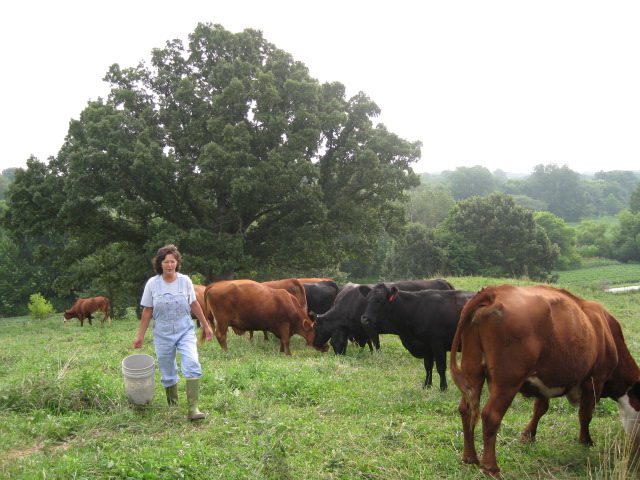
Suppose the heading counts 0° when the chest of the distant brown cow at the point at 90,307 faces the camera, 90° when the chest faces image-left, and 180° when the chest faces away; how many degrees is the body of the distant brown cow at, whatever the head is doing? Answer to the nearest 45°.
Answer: approximately 90°

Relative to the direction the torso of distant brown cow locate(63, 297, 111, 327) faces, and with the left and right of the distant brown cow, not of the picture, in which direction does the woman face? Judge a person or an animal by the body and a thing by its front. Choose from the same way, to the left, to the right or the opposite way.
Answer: to the left

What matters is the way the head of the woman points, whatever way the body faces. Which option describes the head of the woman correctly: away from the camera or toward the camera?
toward the camera

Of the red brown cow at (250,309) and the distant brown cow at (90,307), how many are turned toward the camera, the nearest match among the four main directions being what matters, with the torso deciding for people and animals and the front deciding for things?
0

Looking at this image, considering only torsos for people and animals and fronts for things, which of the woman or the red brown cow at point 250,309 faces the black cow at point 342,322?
the red brown cow

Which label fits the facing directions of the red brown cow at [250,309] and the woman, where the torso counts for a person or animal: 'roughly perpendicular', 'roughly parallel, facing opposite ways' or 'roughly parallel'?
roughly perpendicular

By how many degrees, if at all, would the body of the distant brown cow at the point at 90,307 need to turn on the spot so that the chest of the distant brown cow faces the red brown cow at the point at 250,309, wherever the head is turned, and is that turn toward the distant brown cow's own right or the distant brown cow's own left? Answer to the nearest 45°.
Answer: approximately 90° to the distant brown cow's own left

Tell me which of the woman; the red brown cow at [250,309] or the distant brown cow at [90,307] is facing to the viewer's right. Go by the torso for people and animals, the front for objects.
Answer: the red brown cow

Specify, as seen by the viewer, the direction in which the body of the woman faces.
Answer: toward the camera

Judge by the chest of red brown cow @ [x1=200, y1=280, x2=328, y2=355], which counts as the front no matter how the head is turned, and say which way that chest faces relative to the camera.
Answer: to the viewer's right

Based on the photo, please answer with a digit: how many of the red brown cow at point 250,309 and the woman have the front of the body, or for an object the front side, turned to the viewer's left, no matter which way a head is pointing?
0

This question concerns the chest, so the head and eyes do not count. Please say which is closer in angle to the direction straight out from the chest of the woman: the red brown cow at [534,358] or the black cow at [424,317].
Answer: the red brown cow

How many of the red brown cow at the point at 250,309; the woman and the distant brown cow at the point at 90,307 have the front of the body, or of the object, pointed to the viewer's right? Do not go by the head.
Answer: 1

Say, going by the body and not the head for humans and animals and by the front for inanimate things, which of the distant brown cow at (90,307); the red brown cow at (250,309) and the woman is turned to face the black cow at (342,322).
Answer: the red brown cow

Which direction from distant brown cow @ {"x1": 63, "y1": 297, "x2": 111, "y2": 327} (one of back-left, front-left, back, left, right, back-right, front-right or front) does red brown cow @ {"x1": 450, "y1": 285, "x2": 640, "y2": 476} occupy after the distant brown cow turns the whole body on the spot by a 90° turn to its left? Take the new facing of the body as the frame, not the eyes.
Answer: front

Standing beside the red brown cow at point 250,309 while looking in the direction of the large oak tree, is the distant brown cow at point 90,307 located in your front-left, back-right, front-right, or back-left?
front-left

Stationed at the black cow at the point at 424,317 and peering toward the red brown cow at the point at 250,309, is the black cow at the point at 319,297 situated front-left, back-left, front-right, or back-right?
front-right
